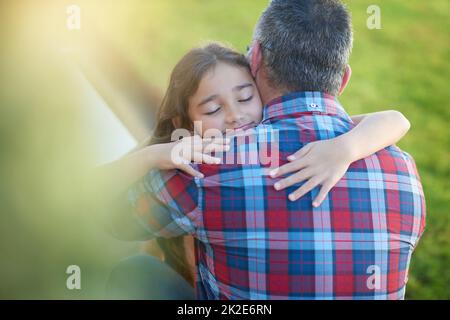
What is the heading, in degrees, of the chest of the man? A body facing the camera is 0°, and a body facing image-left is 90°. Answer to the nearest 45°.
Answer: approximately 180°
